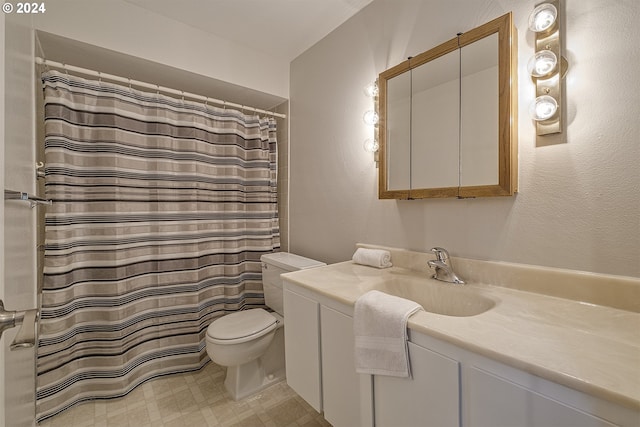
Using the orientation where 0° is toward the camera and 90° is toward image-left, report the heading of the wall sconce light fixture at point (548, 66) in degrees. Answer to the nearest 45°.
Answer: approximately 45°

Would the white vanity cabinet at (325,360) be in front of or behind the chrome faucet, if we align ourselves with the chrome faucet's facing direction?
in front

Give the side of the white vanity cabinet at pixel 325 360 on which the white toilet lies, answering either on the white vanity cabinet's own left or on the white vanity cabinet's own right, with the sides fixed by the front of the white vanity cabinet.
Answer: on the white vanity cabinet's own right

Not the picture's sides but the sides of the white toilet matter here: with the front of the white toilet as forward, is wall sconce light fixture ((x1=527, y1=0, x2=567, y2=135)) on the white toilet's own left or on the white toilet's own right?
on the white toilet's own left

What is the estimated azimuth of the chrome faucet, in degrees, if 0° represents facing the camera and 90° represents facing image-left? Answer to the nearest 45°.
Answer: approximately 45°

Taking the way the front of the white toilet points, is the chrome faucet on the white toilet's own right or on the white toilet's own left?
on the white toilet's own left
